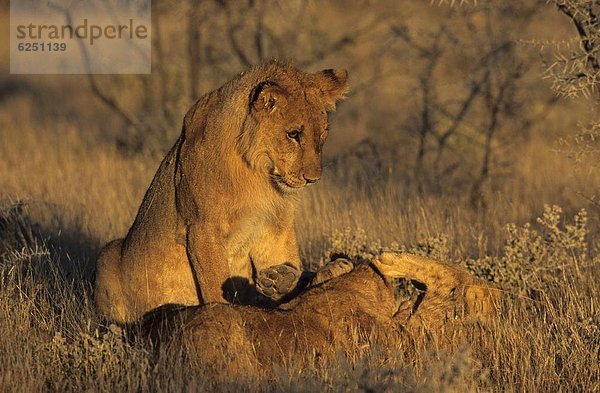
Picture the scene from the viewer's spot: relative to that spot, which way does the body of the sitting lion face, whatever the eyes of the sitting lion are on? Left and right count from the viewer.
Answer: facing the viewer and to the right of the viewer

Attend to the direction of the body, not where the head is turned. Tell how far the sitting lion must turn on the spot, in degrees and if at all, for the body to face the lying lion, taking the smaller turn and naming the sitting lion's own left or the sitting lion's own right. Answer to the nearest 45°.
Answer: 0° — it already faces it
